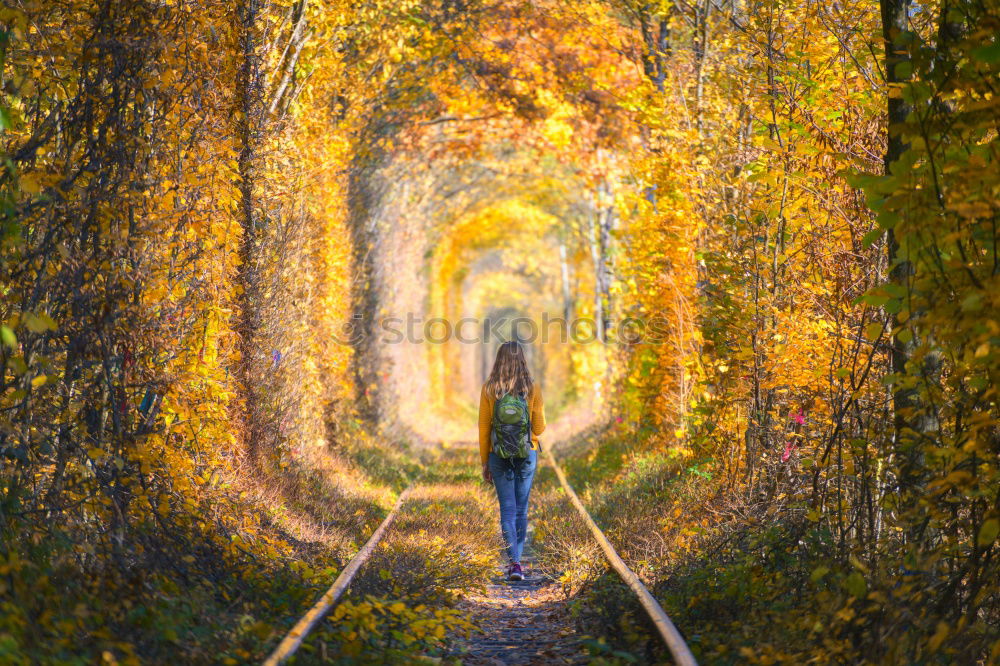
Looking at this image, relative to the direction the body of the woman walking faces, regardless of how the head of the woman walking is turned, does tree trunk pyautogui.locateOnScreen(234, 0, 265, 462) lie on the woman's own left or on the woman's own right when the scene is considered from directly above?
on the woman's own left

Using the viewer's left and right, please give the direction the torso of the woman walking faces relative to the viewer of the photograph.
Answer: facing away from the viewer

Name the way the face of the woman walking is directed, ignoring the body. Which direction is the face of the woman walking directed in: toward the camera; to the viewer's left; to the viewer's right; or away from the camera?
away from the camera
